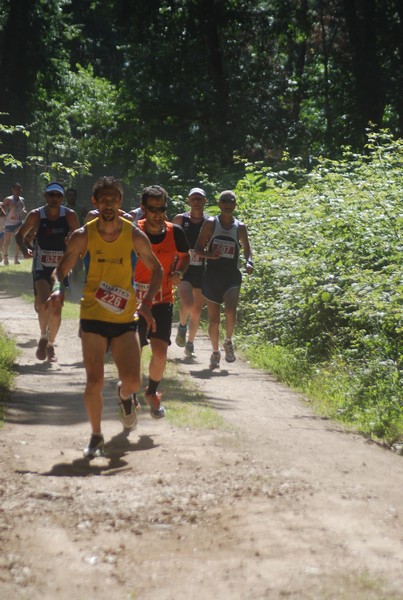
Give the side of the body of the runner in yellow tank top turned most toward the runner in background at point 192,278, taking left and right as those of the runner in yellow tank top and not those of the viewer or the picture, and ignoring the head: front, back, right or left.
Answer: back

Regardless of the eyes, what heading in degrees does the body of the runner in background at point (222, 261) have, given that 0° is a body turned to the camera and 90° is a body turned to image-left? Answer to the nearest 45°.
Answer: approximately 0°

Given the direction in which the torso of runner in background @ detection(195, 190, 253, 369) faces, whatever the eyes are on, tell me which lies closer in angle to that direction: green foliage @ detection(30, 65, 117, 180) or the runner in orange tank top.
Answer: the runner in orange tank top

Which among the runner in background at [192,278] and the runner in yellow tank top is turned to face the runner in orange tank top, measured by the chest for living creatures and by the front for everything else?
the runner in background

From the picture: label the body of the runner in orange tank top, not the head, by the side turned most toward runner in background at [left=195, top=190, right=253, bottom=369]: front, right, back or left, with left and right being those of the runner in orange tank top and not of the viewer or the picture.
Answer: back

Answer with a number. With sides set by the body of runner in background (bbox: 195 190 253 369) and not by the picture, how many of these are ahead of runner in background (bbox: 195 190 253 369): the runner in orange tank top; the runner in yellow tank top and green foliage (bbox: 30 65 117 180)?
2

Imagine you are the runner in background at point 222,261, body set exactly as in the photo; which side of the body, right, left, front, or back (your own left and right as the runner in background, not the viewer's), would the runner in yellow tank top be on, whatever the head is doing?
front

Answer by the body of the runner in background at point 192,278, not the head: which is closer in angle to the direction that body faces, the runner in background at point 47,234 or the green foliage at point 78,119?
the runner in background

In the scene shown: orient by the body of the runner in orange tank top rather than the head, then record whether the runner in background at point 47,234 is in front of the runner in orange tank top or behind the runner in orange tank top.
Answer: behind
